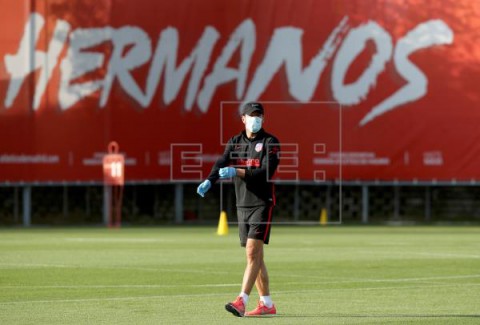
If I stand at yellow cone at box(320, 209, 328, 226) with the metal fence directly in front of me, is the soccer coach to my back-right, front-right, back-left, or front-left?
back-left

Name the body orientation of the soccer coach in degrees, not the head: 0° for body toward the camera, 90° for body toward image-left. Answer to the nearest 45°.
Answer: approximately 45°

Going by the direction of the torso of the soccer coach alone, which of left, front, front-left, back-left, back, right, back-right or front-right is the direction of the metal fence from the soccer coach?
back-right

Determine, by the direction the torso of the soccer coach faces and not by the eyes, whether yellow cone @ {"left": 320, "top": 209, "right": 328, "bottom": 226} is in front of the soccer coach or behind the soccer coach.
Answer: behind
